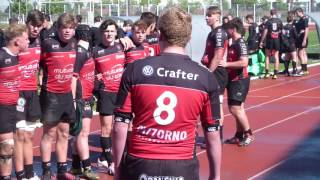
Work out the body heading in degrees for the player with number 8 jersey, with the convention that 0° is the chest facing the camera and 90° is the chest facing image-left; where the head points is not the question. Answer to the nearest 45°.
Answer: approximately 180°

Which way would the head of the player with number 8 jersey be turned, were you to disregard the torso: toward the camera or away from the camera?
away from the camera
